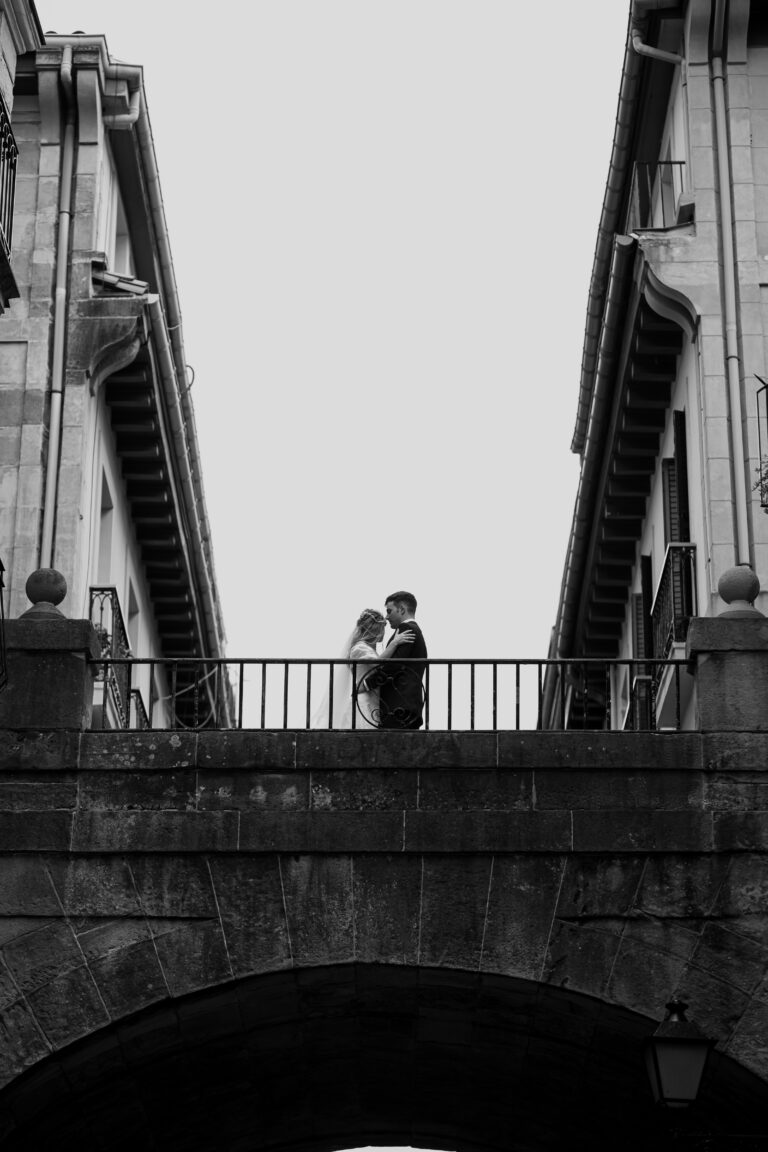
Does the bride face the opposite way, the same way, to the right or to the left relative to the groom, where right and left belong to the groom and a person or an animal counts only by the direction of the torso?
the opposite way

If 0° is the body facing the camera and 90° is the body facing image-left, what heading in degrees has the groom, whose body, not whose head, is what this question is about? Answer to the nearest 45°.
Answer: approximately 90°

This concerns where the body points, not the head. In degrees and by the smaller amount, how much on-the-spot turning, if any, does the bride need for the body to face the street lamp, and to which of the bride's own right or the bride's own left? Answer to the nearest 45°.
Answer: approximately 45° to the bride's own right

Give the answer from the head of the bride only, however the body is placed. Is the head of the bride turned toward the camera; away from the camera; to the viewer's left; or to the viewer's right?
to the viewer's right

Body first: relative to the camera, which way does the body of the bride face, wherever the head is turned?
to the viewer's right

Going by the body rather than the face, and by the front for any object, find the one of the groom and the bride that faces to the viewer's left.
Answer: the groom

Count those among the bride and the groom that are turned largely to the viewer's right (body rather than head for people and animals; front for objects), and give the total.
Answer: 1
